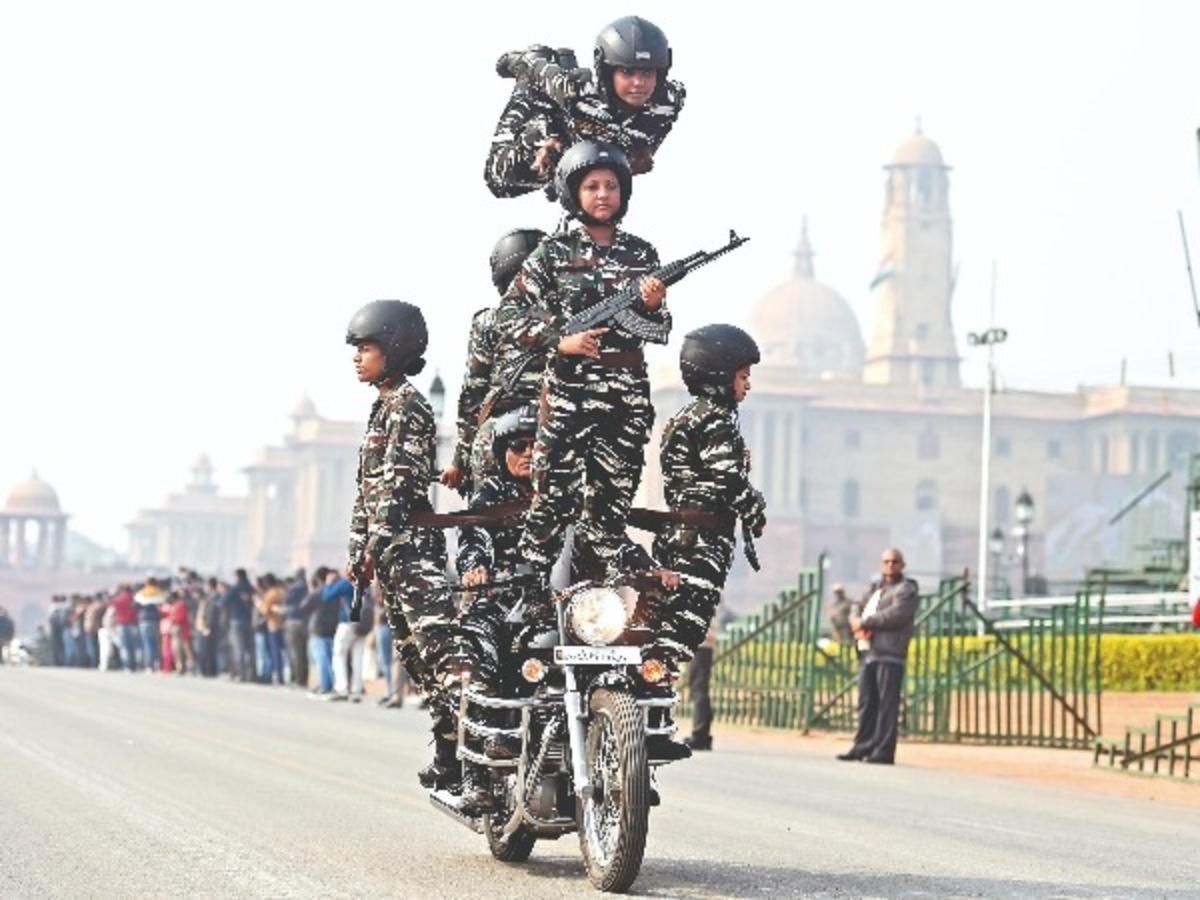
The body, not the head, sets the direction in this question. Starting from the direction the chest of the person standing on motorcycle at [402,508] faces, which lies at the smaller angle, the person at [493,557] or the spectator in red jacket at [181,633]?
the spectator in red jacket

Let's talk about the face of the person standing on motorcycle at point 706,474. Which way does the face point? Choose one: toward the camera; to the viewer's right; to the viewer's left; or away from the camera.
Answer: to the viewer's right

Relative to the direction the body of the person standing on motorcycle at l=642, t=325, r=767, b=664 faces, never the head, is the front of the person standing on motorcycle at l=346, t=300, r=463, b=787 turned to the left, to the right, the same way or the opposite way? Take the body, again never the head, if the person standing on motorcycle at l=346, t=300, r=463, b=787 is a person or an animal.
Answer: the opposite way

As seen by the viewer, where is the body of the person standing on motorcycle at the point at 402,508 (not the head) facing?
to the viewer's left

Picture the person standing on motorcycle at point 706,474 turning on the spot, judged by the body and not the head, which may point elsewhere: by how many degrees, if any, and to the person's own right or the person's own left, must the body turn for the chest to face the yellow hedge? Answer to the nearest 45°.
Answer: approximately 90° to the person's own left

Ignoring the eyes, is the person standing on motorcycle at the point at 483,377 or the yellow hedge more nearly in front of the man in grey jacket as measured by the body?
the person standing on motorcycle

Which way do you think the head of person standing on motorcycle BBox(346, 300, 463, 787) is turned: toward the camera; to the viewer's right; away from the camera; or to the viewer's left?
to the viewer's left

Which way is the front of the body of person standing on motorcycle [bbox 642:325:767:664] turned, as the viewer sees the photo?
to the viewer's right
